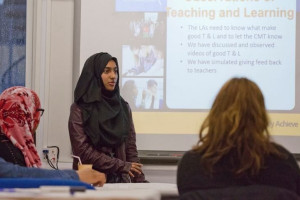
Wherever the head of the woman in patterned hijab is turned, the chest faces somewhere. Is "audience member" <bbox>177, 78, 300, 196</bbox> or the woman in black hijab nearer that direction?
the woman in black hijab

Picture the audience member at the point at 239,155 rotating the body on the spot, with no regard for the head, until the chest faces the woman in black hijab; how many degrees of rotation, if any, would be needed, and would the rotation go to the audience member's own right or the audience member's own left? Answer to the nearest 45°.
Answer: approximately 45° to the audience member's own left

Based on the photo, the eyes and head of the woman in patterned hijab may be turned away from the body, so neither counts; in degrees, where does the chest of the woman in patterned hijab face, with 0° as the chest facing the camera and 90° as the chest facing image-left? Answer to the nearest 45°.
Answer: approximately 225°

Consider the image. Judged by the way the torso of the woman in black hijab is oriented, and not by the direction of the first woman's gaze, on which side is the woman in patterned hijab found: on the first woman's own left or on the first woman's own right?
on the first woman's own right

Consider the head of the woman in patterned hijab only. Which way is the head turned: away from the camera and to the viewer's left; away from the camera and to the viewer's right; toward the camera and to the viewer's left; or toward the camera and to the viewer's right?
away from the camera and to the viewer's right

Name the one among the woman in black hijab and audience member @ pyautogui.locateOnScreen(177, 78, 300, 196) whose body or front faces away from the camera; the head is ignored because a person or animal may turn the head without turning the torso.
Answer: the audience member

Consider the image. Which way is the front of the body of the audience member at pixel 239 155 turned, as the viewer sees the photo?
away from the camera

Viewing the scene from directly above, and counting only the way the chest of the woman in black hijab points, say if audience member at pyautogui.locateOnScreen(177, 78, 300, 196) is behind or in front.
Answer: in front

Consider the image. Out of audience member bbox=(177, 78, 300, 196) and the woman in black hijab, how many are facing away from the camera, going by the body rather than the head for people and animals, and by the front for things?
1

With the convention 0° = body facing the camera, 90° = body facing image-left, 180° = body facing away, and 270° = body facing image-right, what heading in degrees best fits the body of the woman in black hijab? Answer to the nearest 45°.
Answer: approximately 315°

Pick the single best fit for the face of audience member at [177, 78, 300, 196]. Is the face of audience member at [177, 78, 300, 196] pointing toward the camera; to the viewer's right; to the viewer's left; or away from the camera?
away from the camera
